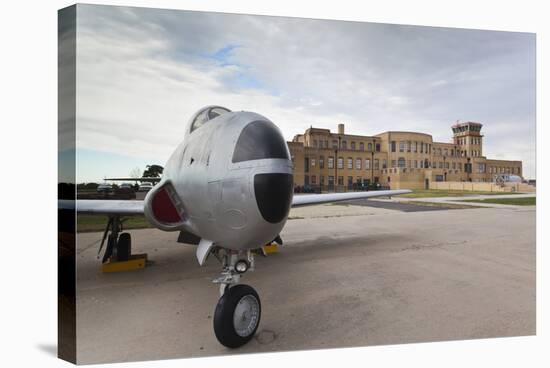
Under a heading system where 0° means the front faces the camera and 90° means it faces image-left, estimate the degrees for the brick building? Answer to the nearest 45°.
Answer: approximately 315°

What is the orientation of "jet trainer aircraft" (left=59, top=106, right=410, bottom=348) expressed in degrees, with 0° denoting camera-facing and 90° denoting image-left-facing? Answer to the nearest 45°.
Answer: approximately 315°

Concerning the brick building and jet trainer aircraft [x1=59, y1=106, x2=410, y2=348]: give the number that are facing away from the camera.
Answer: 0

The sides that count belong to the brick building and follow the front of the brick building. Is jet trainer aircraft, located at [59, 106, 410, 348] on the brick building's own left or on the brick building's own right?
on the brick building's own right
